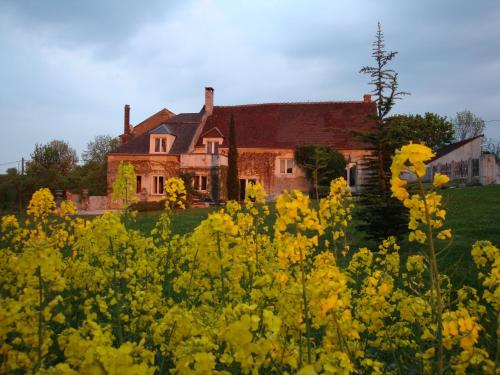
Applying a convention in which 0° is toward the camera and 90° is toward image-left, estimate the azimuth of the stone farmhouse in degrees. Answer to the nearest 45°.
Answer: approximately 0°

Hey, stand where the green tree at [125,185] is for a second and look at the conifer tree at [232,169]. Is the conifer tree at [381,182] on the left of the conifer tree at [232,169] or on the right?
right

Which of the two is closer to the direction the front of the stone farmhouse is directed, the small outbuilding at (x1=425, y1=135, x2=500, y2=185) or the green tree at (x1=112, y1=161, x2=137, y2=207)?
the green tree

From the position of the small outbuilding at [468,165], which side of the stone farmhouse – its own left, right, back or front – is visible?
left

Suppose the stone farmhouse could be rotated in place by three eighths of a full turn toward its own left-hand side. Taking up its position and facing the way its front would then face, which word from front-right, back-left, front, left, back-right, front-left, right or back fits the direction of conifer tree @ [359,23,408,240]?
back-right
